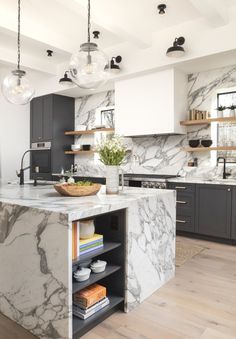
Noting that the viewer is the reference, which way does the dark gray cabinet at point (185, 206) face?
facing the viewer and to the left of the viewer

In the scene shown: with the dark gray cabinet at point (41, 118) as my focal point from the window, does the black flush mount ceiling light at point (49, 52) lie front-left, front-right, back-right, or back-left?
front-left

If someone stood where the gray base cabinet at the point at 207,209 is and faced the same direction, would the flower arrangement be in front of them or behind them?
in front

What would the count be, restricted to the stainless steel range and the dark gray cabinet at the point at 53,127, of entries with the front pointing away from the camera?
0

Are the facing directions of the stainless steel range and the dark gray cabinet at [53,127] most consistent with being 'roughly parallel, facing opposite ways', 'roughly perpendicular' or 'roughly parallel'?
roughly parallel

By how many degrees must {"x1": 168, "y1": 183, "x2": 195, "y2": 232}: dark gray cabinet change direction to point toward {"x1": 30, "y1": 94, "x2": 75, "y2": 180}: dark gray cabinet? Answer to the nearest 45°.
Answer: approximately 90° to its right

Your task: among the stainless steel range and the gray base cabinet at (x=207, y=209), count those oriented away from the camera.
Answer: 0

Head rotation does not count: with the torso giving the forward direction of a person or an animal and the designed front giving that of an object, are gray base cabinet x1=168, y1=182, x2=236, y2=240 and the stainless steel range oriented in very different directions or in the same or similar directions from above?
same or similar directions

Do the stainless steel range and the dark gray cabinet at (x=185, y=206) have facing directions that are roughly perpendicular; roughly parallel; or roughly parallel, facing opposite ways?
roughly parallel

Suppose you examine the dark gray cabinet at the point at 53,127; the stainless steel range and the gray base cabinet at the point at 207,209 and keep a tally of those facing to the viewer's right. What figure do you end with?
0

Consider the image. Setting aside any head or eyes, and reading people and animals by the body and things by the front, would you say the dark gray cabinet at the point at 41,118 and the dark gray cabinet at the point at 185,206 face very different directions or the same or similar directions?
same or similar directions

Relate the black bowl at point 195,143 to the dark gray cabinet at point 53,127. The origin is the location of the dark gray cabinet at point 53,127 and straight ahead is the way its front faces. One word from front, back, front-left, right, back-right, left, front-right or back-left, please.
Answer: left

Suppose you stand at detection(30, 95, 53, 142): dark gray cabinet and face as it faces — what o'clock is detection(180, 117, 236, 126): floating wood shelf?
The floating wood shelf is roughly at 9 o'clock from the dark gray cabinet.

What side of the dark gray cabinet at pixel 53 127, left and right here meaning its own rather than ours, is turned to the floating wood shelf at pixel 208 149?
left

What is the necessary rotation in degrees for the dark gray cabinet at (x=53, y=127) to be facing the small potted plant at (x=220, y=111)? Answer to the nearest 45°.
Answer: approximately 90° to its left

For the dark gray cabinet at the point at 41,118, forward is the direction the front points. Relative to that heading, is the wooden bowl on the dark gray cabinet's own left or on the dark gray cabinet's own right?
on the dark gray cabinet's own left

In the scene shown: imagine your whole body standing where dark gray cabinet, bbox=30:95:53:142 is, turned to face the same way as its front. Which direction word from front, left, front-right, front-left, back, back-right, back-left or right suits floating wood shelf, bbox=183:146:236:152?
left

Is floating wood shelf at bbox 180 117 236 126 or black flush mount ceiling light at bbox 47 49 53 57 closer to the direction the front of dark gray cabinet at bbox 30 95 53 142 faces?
the black flush mount ceiling light
